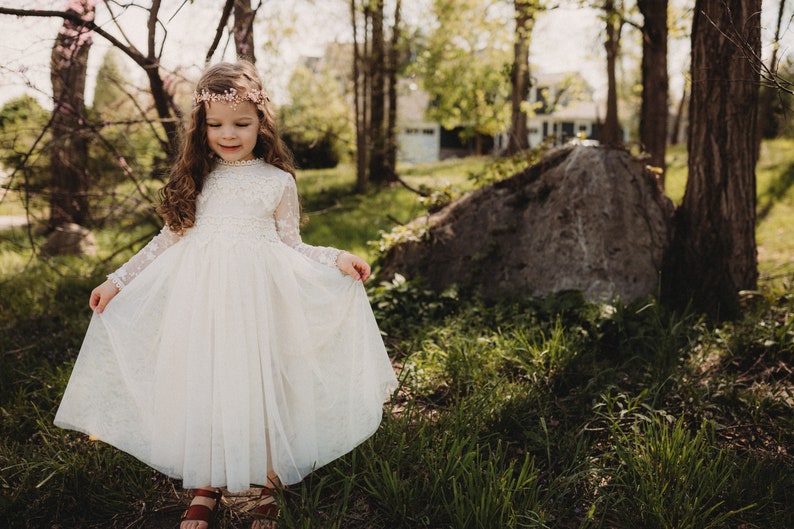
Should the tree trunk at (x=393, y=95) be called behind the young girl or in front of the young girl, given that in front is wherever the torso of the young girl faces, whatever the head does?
behind

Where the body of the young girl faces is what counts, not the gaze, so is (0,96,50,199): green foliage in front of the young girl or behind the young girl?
behind

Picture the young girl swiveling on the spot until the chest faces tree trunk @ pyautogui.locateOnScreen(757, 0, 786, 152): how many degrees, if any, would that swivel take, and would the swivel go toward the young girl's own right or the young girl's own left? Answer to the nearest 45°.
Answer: approximately 135° to the young girl's own left

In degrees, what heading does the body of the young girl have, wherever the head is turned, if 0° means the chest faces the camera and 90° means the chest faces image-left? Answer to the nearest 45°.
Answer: approximately 0°

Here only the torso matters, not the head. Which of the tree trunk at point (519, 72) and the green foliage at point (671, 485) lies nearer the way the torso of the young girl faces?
the green foliage

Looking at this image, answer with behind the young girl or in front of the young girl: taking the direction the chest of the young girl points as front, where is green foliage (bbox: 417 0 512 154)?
behind

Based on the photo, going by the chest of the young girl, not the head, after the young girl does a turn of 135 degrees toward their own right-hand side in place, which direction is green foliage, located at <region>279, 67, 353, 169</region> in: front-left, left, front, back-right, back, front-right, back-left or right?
front-right

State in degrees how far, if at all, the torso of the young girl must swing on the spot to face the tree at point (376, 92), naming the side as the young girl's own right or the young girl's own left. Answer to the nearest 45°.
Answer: approximately 180°

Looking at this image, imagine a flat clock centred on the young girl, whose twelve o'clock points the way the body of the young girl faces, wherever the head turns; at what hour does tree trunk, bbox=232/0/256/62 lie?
The tree trunk is roughly at 6 o'clock from the young girl.
